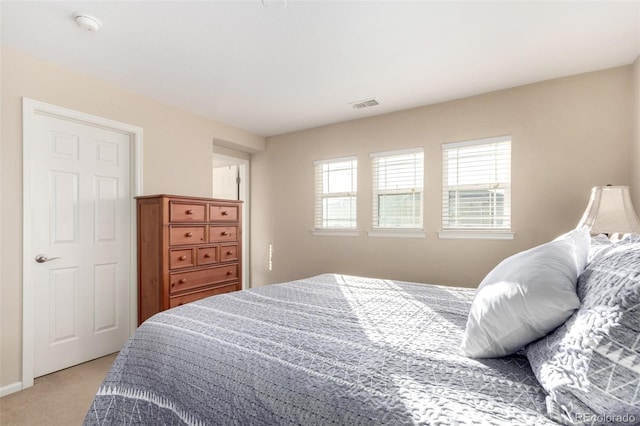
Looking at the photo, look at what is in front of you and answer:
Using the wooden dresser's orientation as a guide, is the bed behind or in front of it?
in front

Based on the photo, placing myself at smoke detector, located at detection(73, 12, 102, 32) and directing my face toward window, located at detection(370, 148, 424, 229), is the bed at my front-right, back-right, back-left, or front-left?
front-right

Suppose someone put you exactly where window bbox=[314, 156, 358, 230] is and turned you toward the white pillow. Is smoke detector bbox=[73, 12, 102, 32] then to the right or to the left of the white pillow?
right

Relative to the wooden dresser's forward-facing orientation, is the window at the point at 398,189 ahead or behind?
ahead

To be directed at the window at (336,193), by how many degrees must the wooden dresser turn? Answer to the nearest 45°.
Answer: approximately 45° to its left

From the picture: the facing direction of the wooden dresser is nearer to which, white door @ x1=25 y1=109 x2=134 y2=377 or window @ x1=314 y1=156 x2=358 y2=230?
the window

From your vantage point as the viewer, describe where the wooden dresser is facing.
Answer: facing the viewer and to the right of the viewer

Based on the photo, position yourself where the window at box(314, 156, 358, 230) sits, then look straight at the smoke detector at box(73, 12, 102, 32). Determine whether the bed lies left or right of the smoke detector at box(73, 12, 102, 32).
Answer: left

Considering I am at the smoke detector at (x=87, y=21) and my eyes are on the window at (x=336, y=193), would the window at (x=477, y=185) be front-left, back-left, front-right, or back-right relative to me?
front-right
